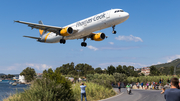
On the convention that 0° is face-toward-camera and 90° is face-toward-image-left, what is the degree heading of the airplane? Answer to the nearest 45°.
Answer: approximately 315°
